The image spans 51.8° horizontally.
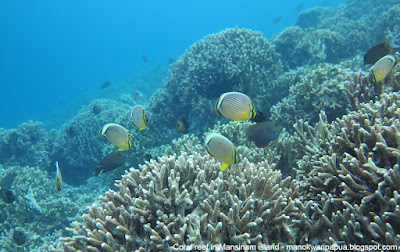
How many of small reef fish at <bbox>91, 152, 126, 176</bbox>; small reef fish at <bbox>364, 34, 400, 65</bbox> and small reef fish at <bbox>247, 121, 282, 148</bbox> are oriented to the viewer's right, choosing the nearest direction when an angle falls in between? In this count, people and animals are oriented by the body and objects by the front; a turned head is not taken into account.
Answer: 1

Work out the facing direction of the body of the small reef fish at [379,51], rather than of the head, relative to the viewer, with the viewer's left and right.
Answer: facing to the left of the viewer

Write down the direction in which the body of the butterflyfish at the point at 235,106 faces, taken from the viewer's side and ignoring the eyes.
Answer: to the viewer's right

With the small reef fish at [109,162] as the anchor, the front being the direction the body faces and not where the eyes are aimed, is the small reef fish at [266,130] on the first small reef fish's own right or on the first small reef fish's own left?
on the first small reef fish's own right

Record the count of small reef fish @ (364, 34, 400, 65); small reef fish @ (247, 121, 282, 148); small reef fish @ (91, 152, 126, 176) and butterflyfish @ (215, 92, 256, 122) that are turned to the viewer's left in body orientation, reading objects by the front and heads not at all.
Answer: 2
